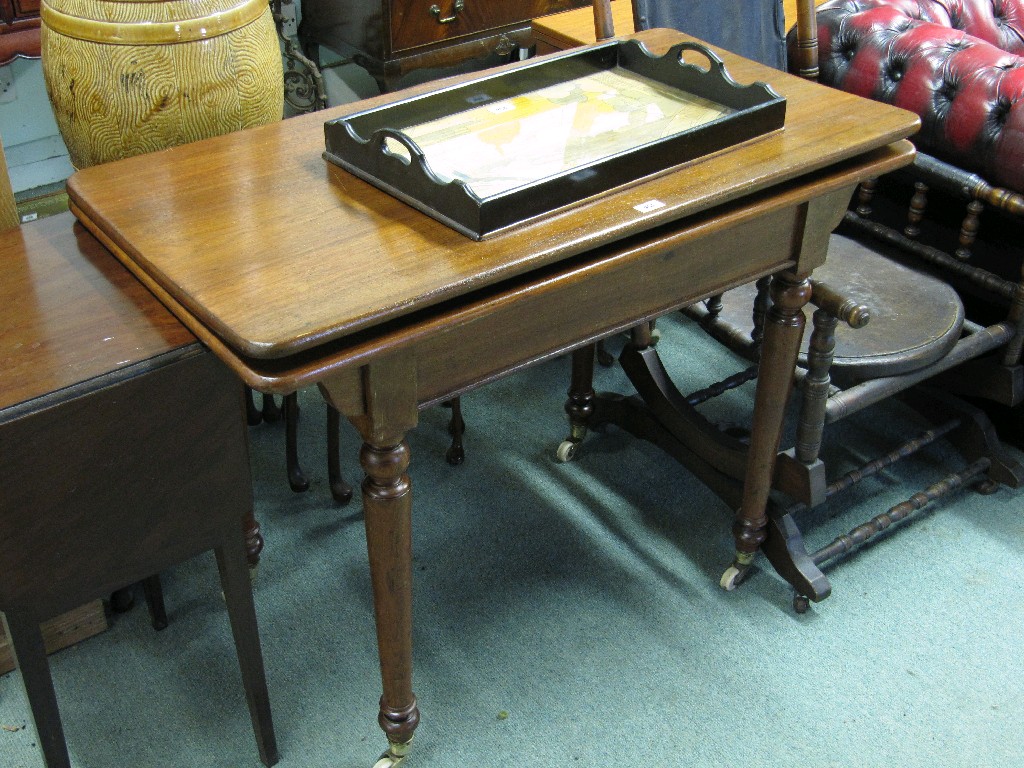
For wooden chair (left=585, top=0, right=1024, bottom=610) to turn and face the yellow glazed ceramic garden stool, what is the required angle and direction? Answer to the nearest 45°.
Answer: approximately 135° to its right

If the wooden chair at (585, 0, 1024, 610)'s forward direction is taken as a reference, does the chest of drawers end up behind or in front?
behind

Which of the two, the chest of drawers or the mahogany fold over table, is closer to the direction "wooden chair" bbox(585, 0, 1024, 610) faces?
the mahogany fold over table

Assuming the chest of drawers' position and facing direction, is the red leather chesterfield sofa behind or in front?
in front

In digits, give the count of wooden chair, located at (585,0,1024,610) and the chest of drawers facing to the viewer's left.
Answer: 0

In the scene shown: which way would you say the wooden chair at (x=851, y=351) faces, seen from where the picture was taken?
facing the viewer and to the right of the viewer
